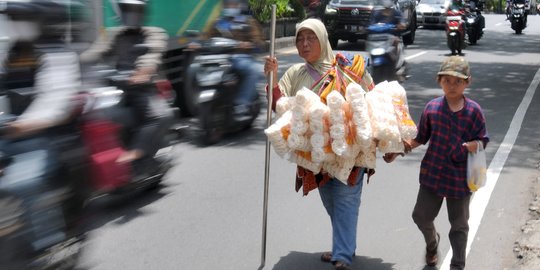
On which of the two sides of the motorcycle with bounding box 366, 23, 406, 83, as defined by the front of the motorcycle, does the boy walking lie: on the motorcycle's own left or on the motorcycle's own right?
on the motorcycle's own left

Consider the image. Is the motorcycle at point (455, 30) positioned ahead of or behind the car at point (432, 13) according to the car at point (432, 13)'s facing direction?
ahead

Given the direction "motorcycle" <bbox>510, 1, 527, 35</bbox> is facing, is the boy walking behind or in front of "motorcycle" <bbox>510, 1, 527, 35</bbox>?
in front

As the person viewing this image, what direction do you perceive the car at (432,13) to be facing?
facing the viewer

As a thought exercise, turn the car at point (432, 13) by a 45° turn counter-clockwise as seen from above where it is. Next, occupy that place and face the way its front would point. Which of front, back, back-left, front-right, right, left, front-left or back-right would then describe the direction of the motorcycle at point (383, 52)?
front-right

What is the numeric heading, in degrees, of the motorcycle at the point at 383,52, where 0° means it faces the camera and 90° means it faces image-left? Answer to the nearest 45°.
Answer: approximately 45°

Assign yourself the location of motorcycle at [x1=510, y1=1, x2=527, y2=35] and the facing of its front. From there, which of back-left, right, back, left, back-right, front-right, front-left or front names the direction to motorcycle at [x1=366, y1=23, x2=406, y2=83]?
front

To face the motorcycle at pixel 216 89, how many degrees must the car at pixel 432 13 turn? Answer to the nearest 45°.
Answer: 0° — it already faces it

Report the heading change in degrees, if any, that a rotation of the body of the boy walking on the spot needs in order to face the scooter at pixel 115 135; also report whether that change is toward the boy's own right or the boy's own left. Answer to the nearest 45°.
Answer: approximately 90° to the boy's own right

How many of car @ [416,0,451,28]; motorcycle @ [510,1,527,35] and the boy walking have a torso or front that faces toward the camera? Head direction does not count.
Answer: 3
